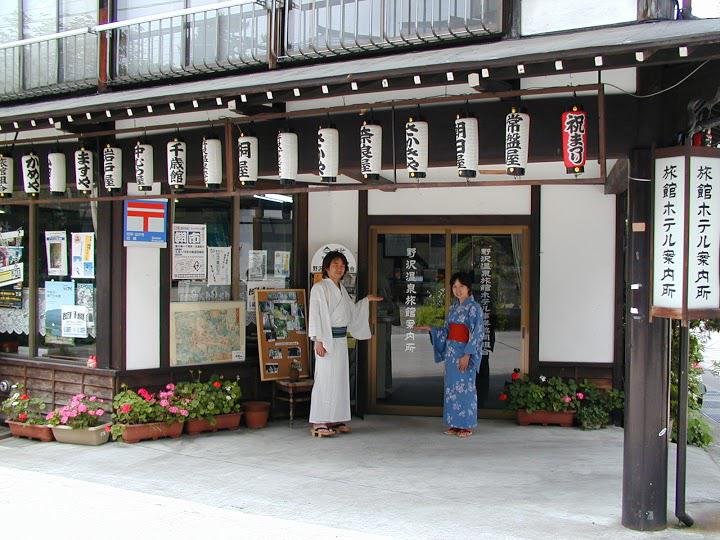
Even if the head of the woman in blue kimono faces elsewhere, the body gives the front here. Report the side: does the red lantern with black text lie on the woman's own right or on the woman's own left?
on the woman's own left

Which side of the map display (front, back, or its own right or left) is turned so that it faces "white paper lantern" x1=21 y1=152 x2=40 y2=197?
right

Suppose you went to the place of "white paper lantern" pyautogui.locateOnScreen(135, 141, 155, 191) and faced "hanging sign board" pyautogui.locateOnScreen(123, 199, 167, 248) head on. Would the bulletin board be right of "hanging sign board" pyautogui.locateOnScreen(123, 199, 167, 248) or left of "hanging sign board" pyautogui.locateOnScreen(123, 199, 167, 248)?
right

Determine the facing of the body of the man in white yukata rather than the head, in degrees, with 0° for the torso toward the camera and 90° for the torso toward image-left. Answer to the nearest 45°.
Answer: approximately 315°

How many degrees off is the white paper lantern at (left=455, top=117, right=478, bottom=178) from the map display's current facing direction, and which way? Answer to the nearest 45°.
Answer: approximately 45° to its left

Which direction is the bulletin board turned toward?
toward the camera

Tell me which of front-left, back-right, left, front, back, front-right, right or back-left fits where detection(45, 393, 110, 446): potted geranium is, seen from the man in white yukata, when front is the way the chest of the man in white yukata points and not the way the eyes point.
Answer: back-right

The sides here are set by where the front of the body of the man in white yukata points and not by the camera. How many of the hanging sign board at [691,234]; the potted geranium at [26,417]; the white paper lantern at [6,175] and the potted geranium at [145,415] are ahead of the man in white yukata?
1

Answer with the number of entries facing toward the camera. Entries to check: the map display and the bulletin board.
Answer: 2

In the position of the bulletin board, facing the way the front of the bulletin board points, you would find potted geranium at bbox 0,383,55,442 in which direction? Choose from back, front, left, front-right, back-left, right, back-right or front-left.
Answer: right

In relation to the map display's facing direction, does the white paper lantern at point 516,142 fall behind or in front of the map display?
in front

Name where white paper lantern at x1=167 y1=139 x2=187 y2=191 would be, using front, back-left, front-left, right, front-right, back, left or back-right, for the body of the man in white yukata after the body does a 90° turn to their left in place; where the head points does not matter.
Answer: back

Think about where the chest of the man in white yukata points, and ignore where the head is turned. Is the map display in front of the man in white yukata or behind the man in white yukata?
behind

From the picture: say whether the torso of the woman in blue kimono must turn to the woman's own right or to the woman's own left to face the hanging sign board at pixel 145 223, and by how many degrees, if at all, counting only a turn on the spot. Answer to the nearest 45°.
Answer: approximately 45° to the woman's own right

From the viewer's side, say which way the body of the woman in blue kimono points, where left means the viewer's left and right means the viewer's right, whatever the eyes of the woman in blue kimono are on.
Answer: facing the viewer and to the left of the viewer
